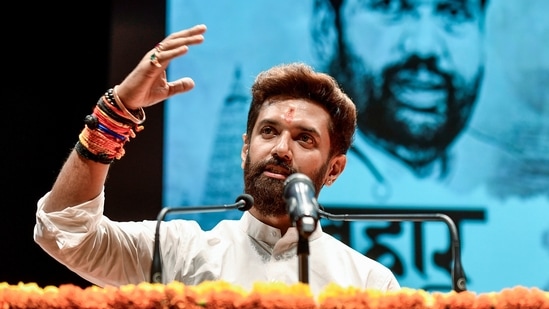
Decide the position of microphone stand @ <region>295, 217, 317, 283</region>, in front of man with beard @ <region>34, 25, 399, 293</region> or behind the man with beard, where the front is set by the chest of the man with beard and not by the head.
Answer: in front

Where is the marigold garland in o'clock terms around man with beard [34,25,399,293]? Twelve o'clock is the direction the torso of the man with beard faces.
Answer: The marigold garland is roughly at 12 o'clock from the man with beard.

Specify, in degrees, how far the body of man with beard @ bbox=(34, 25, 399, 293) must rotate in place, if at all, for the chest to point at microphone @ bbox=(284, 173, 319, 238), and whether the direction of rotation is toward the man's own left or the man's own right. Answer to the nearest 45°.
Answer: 0° — they already face it

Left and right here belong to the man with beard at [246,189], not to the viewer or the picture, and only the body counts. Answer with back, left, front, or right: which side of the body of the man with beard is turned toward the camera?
front
